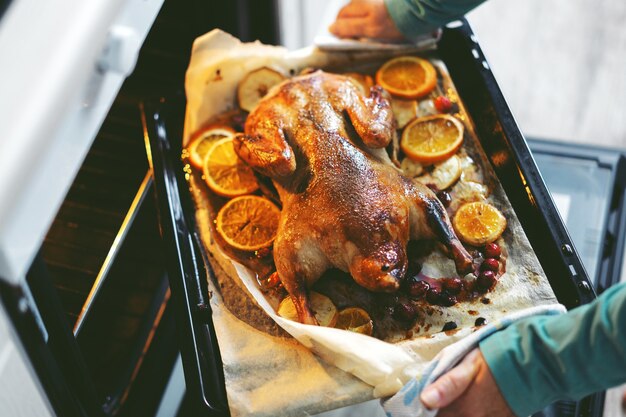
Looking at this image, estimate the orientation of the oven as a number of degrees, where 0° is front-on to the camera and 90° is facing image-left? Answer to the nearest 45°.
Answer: approximately 315°
